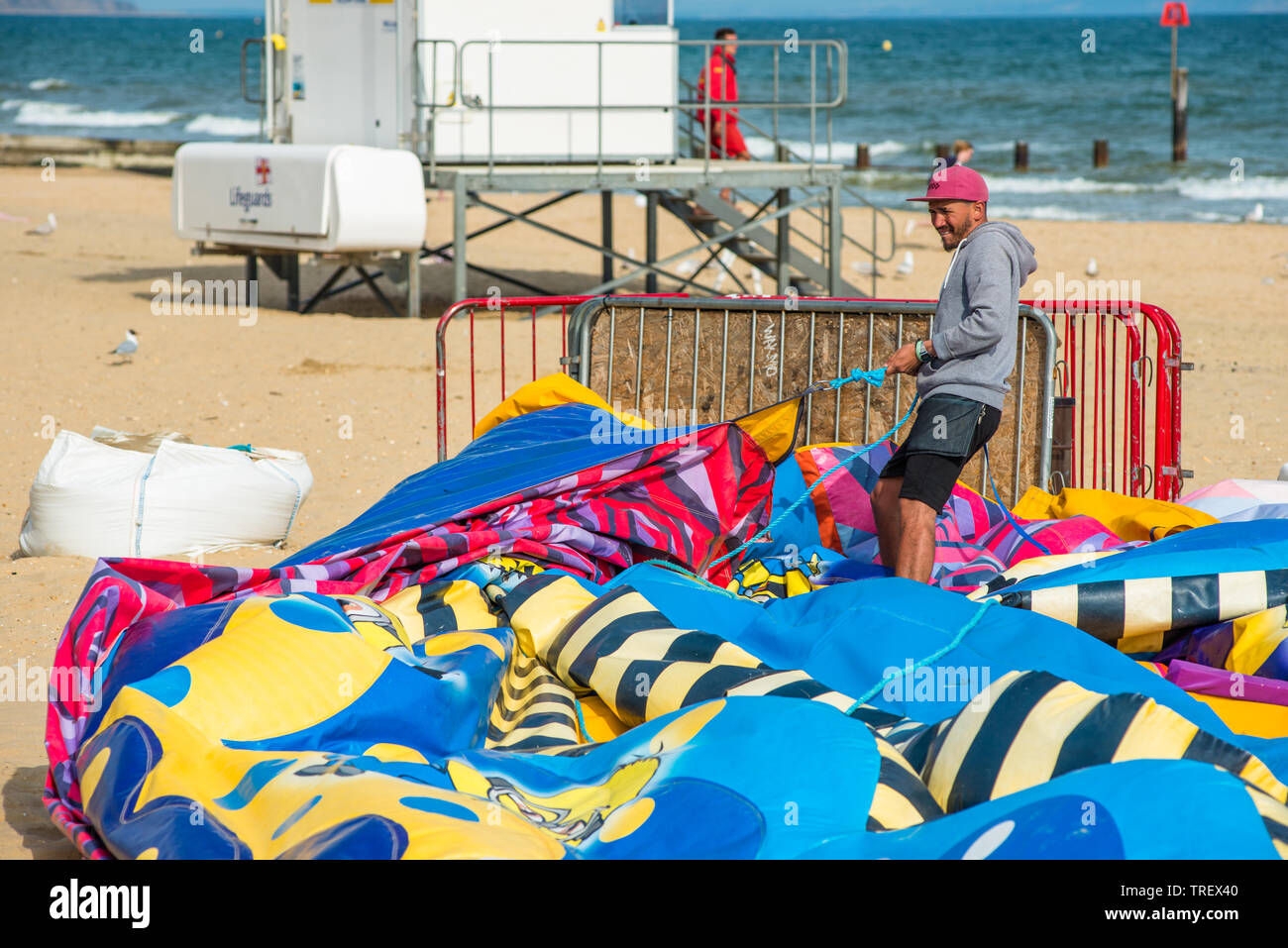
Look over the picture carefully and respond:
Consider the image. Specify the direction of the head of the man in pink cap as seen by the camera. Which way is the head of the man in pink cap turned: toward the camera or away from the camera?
toward the camera

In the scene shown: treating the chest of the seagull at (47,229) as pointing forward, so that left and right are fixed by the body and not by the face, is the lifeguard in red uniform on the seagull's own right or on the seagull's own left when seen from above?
on the seagull's own right

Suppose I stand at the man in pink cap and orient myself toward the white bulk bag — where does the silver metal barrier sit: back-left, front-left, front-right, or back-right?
front-right

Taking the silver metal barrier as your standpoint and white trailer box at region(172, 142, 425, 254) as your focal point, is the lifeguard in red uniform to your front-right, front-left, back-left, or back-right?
front-right

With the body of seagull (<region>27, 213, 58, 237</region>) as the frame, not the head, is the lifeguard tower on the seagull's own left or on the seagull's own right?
on the seagull's own right
